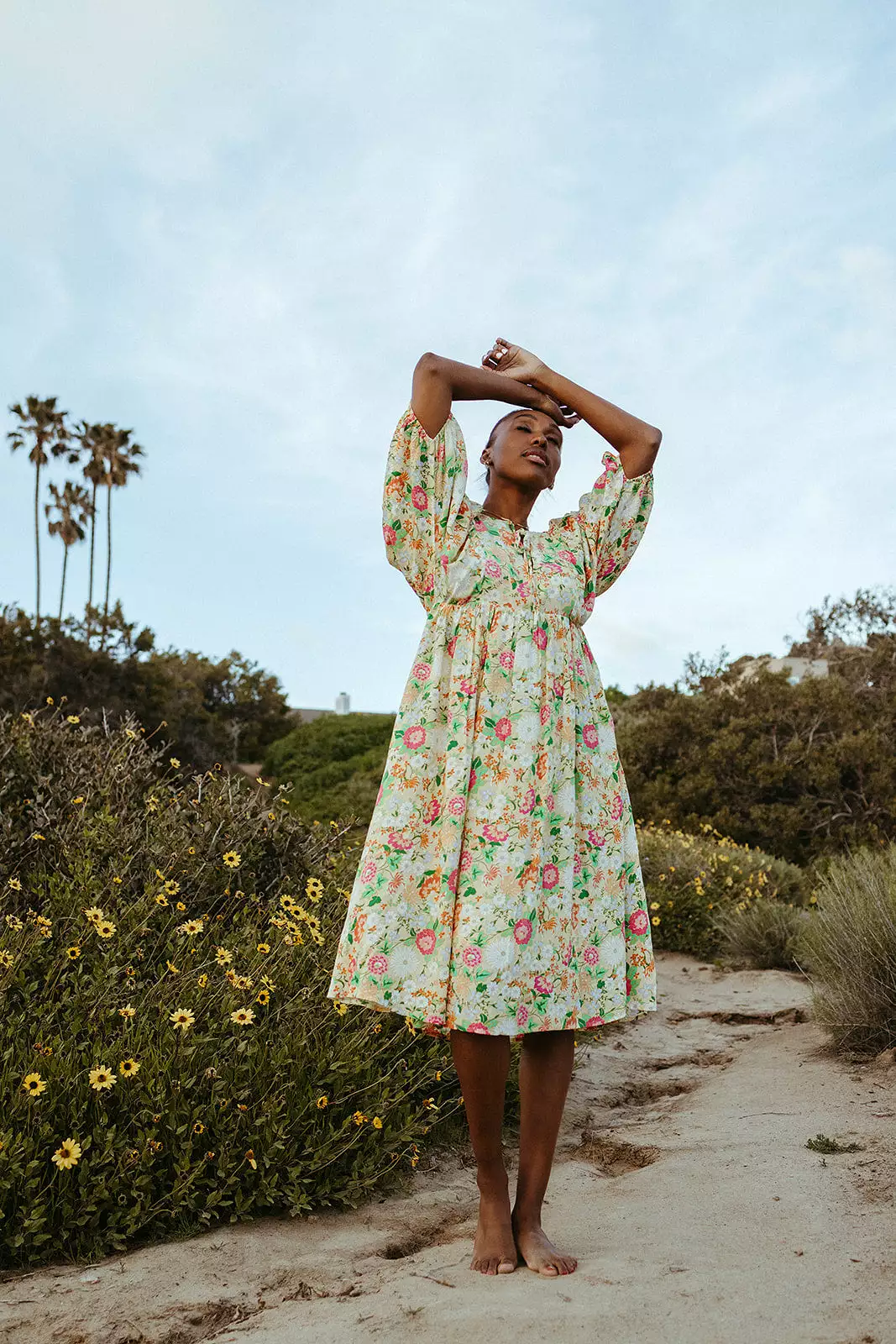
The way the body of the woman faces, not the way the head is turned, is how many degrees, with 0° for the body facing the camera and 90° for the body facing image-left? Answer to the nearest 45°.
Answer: approximately 0°

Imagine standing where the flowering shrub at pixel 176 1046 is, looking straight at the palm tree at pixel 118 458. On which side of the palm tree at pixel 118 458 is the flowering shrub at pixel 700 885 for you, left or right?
right

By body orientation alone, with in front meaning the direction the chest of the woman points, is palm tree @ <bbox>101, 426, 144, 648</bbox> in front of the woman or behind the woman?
behind

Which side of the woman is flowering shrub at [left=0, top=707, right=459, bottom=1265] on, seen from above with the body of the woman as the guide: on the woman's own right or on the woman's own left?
on the woman's own right

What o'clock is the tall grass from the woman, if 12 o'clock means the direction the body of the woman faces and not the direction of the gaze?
The tall grass is roughly at 7 o'clock from the woman.

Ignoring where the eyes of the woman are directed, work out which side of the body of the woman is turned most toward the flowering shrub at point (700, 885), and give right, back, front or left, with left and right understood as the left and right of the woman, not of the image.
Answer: back

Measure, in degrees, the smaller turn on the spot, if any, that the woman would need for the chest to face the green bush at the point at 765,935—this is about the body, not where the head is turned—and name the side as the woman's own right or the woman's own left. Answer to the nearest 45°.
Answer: approximately 180°
